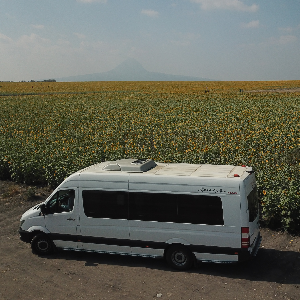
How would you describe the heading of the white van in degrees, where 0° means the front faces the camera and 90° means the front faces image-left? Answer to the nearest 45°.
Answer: approximately 90°
